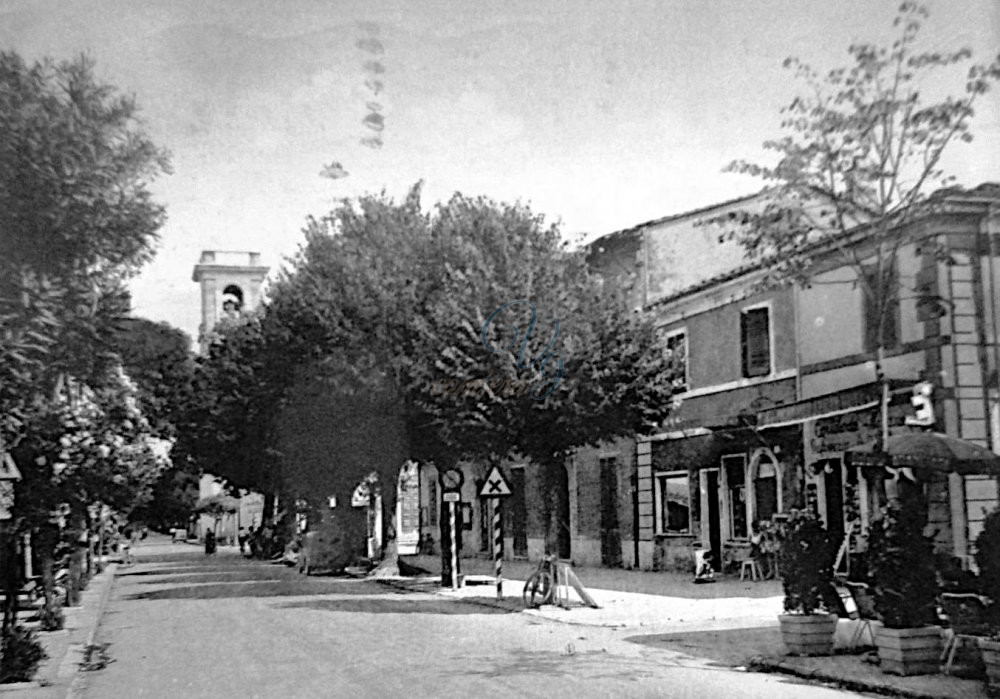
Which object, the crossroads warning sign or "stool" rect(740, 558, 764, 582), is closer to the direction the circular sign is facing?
the crossroads warning sign

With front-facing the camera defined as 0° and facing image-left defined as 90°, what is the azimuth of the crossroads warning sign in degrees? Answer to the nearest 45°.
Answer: approximately 0°

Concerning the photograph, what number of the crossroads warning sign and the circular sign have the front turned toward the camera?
2

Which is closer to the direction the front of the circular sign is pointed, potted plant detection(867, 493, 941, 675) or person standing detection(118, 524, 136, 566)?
the potted plant

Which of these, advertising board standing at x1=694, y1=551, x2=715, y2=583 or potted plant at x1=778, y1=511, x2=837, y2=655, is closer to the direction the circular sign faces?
the potted plant

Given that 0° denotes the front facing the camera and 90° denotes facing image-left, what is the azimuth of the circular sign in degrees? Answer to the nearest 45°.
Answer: approximately 0°

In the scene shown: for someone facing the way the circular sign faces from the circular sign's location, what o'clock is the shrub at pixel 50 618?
The shrub is roughly at 1 o'clock from the circular sign.
